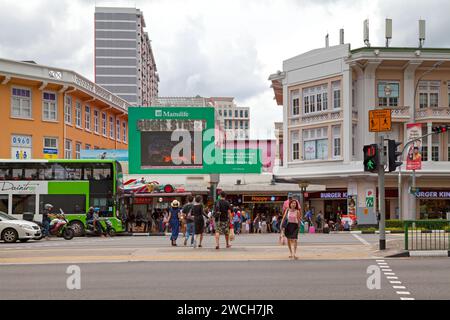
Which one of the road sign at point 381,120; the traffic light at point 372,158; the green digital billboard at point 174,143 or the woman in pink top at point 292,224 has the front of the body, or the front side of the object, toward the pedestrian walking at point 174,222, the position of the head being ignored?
the green digital billboard

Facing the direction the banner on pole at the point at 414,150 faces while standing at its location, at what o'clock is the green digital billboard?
The green digital billboard is roughly at 3 o'clock from the banner on pole.

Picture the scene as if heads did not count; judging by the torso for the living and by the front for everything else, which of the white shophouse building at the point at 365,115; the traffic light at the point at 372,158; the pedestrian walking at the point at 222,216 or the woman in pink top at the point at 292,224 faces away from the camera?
the pedestrian walking

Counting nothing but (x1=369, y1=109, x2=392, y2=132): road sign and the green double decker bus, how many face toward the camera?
1

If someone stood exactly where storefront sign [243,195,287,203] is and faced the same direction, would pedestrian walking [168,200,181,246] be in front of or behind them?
in front

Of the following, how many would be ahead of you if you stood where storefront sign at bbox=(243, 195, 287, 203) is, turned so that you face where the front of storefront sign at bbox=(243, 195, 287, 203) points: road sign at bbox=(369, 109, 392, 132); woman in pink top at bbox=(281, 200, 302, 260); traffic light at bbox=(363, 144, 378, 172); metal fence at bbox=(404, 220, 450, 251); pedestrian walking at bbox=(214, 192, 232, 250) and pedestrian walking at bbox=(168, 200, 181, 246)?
6

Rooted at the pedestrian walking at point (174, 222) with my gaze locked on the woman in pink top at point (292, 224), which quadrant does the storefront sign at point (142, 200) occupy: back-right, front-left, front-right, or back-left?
back-left

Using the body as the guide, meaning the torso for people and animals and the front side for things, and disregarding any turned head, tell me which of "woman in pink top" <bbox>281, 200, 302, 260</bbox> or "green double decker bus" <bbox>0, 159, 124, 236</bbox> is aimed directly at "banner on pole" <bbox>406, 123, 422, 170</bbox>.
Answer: the green double decker bus

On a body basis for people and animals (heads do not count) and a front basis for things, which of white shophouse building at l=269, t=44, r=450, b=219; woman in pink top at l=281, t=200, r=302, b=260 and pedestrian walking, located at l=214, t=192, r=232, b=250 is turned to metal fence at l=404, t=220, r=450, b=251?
the white shophouse building

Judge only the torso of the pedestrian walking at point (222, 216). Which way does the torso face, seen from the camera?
away from the camera

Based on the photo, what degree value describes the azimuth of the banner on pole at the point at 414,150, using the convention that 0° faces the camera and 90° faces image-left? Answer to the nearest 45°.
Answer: approximately 0°

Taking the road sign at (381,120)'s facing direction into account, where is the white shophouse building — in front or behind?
behind

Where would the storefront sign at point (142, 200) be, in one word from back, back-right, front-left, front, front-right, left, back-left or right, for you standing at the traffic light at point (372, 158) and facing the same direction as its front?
back-right

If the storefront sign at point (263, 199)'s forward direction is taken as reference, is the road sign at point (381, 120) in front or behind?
in front

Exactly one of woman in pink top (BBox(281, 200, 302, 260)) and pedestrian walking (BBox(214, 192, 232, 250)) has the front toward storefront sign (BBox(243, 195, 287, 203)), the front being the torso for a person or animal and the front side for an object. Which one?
the pedestrian walking

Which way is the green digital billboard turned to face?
toward the camera
